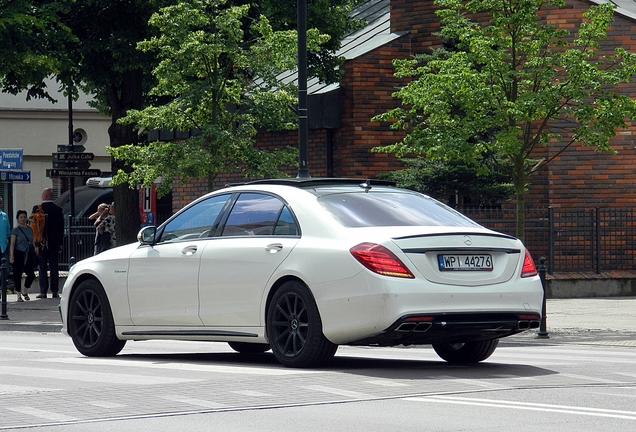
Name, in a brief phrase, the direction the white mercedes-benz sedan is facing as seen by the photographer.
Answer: facing away from the viewer and to the left of the viewer

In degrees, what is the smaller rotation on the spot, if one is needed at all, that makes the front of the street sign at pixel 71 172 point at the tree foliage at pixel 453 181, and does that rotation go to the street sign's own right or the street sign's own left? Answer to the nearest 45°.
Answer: approximately 45° to the street sign's own left

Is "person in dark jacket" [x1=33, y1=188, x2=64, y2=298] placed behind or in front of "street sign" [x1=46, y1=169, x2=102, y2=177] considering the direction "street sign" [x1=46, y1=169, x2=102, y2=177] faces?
in front

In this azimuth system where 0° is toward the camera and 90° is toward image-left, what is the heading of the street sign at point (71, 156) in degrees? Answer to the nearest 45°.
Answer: approximately 0°

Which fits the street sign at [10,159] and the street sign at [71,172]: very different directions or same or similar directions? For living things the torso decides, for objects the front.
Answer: same or similar directions

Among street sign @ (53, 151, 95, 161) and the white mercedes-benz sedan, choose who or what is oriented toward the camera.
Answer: the street sign

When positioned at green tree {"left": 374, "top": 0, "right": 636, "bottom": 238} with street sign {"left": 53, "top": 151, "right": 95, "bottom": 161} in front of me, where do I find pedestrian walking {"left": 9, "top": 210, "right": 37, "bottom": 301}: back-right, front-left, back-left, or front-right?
front-left

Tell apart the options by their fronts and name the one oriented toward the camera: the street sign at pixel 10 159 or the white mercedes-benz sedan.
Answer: the street sign

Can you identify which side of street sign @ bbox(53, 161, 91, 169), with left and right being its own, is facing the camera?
front

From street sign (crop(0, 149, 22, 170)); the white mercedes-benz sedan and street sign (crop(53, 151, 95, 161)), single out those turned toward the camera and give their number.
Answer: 2

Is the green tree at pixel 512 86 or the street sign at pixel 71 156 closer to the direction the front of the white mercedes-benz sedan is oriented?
the street sign
